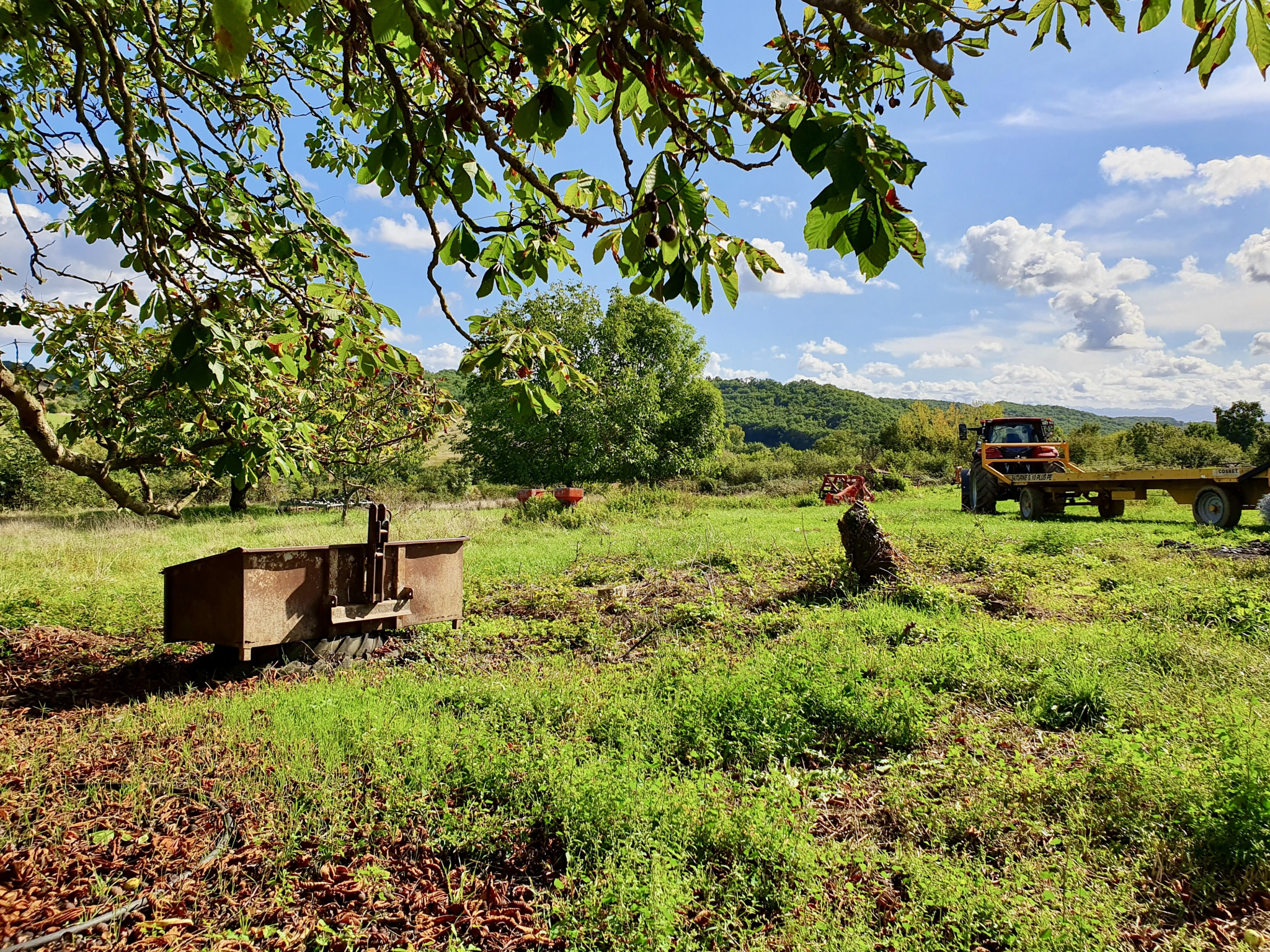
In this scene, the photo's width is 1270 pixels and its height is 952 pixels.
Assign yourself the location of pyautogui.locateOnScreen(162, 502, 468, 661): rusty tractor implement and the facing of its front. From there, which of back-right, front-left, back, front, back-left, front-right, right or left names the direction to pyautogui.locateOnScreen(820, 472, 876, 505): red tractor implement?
left

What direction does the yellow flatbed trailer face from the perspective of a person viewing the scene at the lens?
facing away from the viewer and to the left of the viewer

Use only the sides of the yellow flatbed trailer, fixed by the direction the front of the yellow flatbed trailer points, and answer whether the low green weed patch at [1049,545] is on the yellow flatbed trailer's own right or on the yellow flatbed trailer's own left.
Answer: on the yellow flatbed trailer's own left

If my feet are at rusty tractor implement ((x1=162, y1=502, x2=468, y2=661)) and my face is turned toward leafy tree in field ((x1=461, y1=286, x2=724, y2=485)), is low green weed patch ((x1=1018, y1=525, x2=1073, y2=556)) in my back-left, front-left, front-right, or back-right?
front-right

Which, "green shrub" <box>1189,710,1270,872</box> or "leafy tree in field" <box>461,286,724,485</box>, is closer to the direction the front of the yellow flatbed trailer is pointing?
the leafy tree in field

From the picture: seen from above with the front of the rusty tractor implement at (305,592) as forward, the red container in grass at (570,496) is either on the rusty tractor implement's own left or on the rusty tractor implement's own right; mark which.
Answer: on the rusty tractor implement's own left

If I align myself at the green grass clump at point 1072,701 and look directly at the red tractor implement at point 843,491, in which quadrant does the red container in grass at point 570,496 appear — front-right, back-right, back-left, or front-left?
front-left

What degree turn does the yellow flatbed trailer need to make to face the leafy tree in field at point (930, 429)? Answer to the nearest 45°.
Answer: approximately 45° to its right
